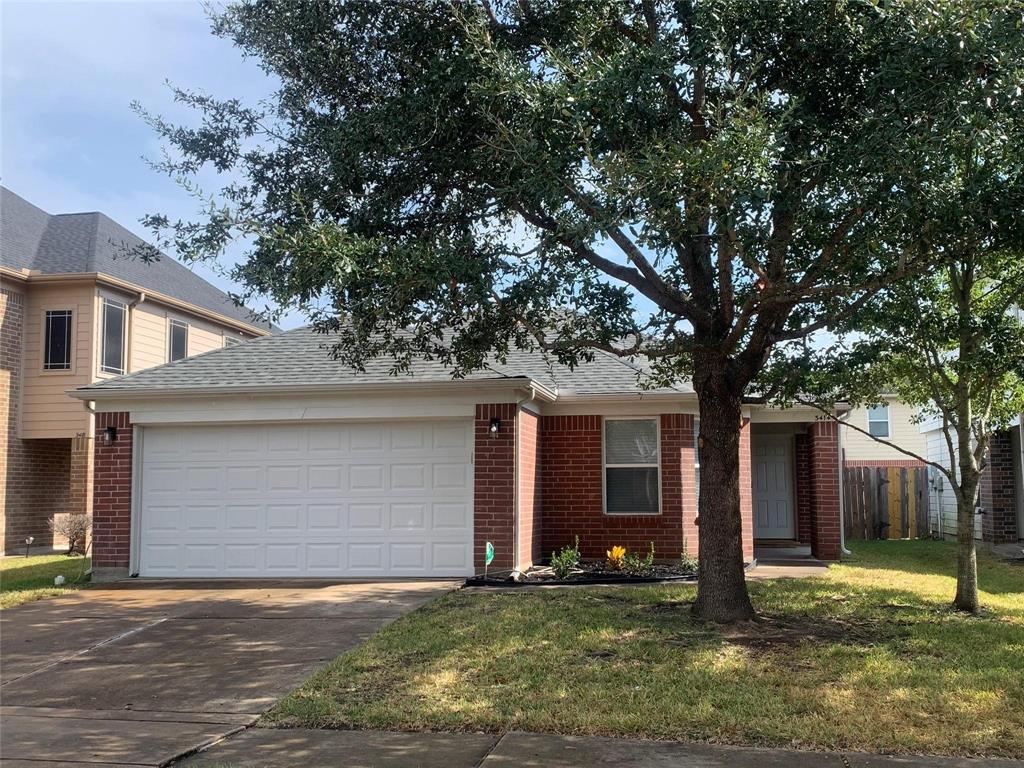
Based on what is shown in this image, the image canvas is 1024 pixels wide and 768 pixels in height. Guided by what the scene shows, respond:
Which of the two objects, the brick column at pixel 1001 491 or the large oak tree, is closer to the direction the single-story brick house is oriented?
the large oak tree

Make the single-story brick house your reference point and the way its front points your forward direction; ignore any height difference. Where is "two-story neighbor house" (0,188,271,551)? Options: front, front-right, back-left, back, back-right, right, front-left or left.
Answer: back-right

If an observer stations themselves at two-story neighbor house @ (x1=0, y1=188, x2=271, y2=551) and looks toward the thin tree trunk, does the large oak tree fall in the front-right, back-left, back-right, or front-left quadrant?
front-right

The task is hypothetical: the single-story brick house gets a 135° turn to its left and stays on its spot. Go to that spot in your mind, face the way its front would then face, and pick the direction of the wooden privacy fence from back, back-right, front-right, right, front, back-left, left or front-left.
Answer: front

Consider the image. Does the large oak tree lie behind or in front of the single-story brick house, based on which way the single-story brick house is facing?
in front

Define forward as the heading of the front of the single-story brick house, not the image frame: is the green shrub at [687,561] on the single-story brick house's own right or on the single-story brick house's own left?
on the single-story brick house's own left

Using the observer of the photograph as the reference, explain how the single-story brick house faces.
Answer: facing the viewer

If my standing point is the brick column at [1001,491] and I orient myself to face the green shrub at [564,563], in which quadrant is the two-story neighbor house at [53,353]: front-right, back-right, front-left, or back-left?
front-right

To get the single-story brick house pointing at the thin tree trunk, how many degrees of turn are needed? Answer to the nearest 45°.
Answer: approximately 45° to its left
